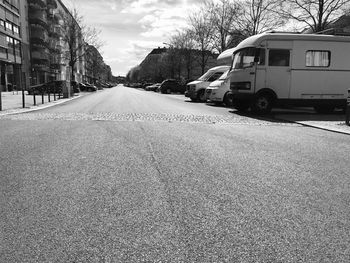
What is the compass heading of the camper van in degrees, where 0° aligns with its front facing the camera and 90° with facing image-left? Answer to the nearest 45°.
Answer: approximately 45°

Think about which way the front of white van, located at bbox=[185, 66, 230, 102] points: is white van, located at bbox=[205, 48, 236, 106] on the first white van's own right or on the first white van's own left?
on the first white van's own left

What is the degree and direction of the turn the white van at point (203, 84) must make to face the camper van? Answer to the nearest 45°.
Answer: approximately 90° to its left

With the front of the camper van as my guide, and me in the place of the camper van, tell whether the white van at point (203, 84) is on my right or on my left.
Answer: on my right

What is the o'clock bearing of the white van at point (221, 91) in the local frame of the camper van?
The white van is roughly at 3 o'clock from the camper van.

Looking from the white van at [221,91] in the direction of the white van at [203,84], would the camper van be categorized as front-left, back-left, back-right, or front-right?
back-right

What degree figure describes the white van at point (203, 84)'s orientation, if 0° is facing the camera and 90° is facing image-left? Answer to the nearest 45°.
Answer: approximately 45°
